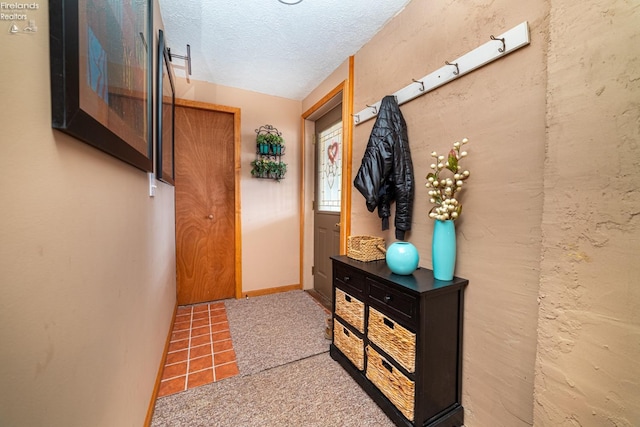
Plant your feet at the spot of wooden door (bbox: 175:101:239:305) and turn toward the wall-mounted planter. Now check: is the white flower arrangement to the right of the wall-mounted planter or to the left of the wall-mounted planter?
right

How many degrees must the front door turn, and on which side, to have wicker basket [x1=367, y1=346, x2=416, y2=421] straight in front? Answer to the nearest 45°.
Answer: approximately 90° to its left

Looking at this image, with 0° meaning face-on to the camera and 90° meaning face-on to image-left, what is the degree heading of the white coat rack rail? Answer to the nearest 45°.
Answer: approximately 45°

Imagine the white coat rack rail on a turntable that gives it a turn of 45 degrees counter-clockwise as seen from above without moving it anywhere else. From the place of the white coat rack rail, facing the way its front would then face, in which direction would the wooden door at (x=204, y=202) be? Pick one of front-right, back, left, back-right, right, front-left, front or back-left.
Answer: right

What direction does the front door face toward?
to the viewer's left

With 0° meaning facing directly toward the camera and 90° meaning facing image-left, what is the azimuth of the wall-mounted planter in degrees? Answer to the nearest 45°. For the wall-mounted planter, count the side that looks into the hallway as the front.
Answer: approximately 0°

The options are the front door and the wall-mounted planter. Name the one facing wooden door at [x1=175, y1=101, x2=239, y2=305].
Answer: the front door

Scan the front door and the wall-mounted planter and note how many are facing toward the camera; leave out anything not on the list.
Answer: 1

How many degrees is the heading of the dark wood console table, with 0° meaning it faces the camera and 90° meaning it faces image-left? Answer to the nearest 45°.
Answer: approximately 45°

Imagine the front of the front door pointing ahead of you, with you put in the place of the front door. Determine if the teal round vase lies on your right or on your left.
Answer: on your left
